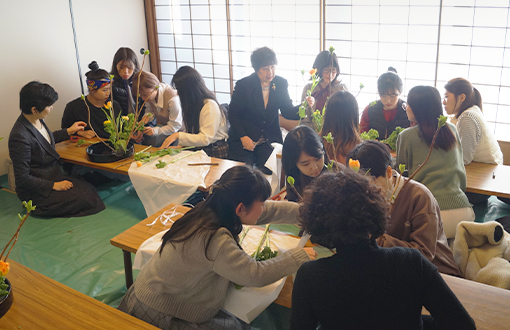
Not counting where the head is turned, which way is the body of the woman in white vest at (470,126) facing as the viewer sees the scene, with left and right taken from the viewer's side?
facing to the left of the viewer

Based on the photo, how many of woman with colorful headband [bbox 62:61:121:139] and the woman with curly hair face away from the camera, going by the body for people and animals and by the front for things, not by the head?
1

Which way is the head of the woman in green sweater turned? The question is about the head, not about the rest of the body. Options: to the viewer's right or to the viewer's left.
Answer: to the viewer's left

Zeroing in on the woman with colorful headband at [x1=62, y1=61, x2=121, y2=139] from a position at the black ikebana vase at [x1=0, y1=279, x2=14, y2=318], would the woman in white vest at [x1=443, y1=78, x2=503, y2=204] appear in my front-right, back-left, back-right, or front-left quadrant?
front-right

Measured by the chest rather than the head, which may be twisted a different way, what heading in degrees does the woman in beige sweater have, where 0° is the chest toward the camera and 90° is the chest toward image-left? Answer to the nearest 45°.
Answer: approximately 225°

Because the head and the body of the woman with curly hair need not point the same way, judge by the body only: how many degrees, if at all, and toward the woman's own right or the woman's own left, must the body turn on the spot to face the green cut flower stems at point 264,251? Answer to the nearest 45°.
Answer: approximately 45° to the woman's own left

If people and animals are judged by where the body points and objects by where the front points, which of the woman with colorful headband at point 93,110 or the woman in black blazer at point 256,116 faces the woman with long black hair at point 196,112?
the woman with colorful headband

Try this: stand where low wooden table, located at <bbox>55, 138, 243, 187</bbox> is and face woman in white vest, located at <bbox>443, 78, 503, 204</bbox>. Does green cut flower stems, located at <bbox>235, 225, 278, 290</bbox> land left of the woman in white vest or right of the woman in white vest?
right

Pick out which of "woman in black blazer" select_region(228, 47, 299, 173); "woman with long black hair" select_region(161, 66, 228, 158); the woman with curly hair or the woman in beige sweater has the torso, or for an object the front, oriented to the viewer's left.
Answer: the woman with long black hair

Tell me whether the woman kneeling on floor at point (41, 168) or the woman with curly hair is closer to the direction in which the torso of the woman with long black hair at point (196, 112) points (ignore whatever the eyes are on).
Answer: the woman kneeling on floor

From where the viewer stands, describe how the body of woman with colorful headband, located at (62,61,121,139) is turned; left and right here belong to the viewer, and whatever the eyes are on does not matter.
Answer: facing the viewer and to the right of the viewer

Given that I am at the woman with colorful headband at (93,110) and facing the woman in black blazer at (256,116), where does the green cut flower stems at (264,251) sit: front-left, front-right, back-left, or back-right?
front-right

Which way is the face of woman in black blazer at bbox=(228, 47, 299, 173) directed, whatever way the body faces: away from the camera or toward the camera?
toward the camera

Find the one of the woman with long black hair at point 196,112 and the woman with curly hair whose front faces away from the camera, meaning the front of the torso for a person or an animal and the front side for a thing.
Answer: the woman with curly hair

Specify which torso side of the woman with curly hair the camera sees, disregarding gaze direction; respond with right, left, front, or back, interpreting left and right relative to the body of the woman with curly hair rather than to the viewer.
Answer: back

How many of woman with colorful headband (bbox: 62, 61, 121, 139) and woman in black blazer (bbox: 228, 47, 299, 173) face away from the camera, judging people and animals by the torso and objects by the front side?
0

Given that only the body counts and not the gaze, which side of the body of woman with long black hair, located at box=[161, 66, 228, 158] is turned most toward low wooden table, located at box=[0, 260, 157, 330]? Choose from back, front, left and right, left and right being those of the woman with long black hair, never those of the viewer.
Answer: left

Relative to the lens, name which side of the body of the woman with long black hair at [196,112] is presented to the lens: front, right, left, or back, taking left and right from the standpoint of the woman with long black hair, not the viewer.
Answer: left

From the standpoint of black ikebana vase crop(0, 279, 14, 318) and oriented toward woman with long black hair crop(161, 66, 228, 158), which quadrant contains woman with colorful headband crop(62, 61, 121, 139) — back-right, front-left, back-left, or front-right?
front-left

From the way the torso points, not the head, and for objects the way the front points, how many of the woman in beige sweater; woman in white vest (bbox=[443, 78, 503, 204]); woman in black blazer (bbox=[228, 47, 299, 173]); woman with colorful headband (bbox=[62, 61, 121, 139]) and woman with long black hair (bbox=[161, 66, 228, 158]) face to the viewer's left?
2

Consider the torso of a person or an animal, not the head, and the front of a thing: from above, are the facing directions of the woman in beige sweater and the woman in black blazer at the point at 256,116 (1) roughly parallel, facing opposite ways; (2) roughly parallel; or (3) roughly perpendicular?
roughly perpendicular
